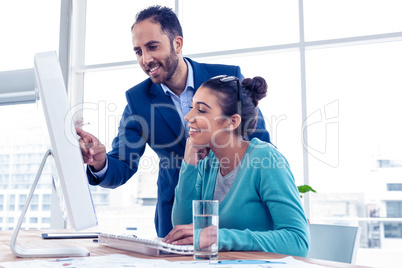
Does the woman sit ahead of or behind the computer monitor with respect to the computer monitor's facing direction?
ahead

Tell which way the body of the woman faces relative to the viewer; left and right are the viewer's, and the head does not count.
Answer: facing the viewer and to the left of the viewer

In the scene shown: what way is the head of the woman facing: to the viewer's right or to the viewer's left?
to the viewer's left

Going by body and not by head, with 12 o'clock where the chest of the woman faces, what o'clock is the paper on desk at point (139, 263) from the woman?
The paper on desk is roughly at 11 o'clock from the woman.

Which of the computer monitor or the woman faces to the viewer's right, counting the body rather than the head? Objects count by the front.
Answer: the computer monitor

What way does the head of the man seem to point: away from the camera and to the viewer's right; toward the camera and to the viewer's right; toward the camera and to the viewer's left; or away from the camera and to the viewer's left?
toward the camera and to the viewer's left

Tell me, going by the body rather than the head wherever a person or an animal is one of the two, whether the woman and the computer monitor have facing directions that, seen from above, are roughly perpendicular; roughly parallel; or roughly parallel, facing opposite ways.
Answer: roughly parallel, facing opposite ways

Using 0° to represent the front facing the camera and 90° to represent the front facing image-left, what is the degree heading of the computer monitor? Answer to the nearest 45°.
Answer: approximately 270°

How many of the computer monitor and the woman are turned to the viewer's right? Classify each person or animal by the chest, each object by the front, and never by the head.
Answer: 1
